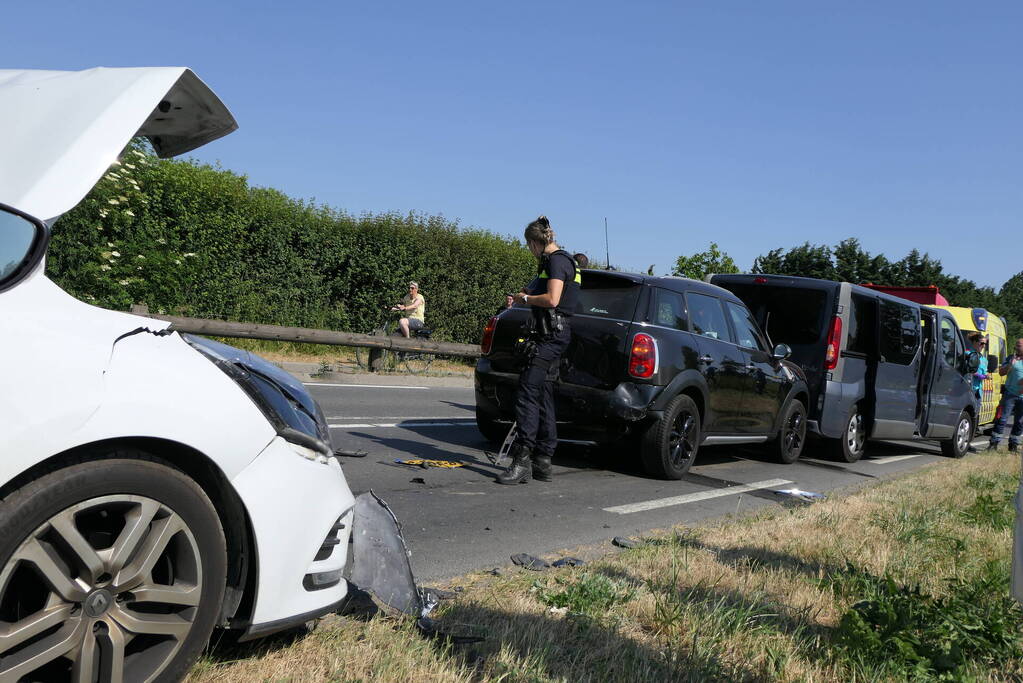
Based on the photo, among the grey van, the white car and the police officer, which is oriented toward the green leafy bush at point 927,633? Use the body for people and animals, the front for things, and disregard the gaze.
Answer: the white car

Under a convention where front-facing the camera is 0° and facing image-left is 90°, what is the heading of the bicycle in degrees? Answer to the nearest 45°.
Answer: approximately 90°

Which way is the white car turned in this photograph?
to the viewer's right

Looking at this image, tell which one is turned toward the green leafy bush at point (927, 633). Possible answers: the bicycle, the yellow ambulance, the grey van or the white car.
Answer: the white car

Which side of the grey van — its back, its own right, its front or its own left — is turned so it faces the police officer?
back

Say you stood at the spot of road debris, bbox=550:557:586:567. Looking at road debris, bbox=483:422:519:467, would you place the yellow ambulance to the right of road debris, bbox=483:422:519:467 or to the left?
right

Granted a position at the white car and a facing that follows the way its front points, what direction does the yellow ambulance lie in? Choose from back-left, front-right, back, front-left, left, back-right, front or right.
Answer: front-left

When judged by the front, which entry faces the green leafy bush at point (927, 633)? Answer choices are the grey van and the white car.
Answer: the white car
